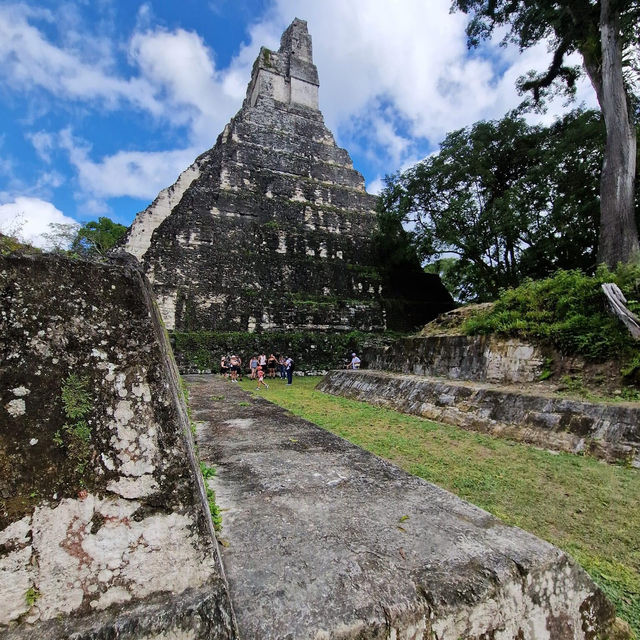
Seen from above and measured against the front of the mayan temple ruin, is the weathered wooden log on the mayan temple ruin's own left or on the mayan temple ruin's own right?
on the mayan temple ruin's own left

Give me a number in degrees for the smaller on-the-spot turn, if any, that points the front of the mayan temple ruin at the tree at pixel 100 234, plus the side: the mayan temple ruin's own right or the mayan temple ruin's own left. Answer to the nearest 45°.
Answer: approximately 45° to the mayan temple ruin's own right

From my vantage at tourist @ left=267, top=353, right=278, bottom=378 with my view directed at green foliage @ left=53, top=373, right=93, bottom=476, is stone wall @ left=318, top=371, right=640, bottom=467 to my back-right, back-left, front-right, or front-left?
front-left
